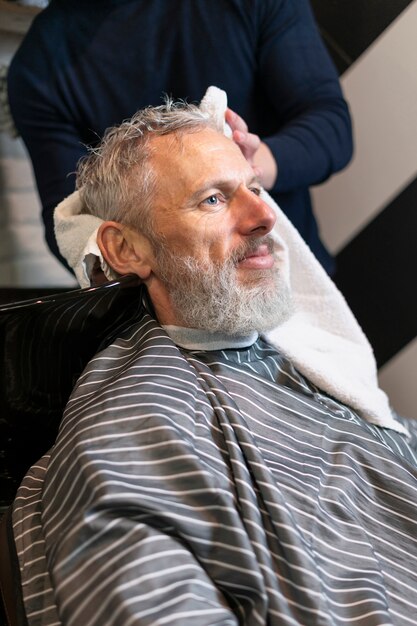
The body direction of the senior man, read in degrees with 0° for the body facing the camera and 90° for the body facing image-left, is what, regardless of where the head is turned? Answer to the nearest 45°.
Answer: approximately 315°
